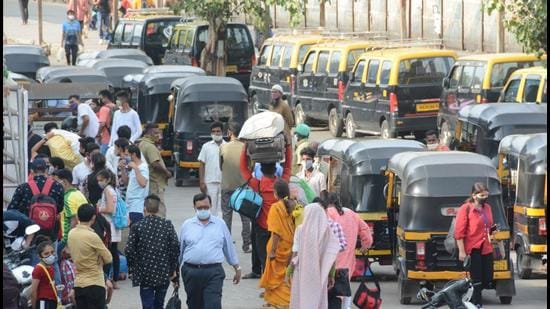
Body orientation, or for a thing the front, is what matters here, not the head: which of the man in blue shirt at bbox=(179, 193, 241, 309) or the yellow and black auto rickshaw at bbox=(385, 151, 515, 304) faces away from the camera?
the yellow and black auto rickshaw

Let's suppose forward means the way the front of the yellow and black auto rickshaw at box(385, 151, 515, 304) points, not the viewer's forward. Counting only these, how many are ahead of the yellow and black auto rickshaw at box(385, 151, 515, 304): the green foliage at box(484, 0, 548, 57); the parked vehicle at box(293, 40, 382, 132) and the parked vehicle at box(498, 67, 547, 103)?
3

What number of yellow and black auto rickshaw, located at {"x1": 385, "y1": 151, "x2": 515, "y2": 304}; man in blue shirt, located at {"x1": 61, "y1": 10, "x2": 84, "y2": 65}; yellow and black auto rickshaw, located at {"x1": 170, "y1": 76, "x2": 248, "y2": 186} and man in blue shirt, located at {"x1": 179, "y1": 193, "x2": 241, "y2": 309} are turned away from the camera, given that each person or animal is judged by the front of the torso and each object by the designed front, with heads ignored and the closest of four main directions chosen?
2

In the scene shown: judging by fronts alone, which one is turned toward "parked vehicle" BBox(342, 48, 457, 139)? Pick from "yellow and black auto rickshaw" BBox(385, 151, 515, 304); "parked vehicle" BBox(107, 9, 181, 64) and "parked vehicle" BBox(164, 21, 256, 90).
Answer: the yellow and black auto rickshaw

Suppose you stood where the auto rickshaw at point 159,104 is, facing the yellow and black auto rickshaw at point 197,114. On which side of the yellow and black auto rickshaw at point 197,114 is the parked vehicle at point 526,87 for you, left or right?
left
